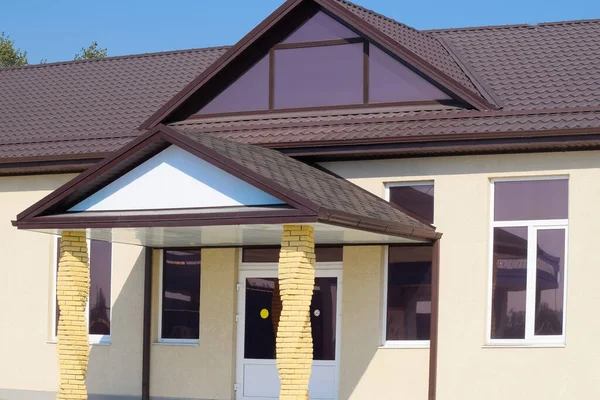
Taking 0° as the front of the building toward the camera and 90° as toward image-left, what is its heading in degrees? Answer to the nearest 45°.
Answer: approximately 45°
